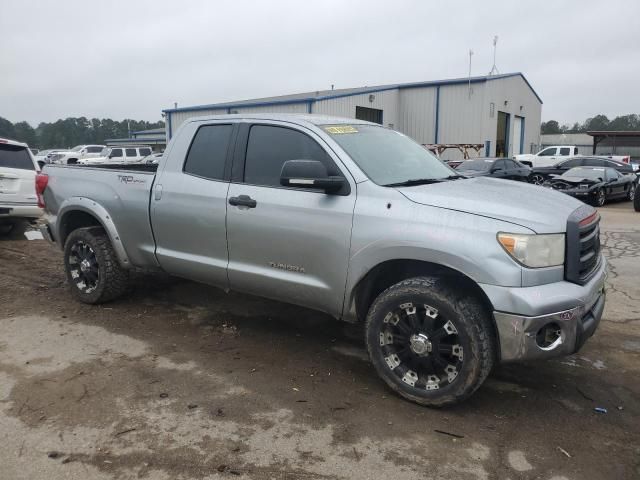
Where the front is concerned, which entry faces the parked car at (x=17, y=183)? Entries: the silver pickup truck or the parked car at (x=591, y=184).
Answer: the parked car at (x=591, y=184)

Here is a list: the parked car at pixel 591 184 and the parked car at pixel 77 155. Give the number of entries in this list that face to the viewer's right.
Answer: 0

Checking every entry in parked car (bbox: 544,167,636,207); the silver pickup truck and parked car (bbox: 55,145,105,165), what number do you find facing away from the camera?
0

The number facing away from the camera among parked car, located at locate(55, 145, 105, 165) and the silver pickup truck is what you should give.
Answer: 0

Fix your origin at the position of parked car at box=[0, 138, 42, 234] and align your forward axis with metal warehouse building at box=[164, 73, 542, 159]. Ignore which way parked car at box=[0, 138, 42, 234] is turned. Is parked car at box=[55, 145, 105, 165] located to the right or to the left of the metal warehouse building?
left

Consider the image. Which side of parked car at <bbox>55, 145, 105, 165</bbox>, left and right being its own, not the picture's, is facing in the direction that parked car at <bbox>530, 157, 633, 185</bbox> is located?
left

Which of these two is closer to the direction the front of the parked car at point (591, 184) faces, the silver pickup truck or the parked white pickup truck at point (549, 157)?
the silver pickup truck

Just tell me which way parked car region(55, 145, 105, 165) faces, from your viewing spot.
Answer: facing the viewer and to the left of the viewer

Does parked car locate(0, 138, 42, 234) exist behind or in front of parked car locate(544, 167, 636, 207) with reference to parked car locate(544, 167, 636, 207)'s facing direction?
in front

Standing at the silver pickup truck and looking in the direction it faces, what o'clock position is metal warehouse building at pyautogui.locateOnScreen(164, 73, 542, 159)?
The metal warehouse building is roughly at 8 o'clock from the silver pickup truck.

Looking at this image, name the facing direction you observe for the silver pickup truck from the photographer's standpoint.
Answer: facing the viewer and to the right of the viewer
